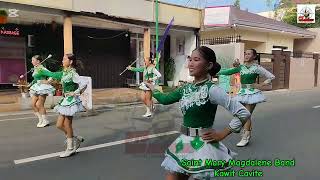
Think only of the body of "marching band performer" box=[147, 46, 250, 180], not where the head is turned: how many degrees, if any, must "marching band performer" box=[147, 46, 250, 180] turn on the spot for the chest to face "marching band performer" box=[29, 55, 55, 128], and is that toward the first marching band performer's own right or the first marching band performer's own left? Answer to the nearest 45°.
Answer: approximately 90° to the first marching band performer's own right

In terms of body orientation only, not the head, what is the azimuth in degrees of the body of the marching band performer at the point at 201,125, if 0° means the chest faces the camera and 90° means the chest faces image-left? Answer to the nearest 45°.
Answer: approximately 45°

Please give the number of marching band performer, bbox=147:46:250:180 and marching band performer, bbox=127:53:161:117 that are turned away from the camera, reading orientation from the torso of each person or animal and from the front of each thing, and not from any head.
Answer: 0

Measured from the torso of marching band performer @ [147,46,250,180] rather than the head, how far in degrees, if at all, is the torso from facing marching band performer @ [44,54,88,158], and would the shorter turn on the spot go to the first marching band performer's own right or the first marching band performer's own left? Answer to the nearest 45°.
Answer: approximately 90° to the first marching band performer's own right

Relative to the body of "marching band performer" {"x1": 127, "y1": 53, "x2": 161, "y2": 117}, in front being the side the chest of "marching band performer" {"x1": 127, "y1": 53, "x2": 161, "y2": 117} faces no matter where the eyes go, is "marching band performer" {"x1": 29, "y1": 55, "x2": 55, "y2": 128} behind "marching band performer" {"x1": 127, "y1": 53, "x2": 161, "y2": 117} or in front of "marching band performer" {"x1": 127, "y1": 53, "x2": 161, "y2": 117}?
in front

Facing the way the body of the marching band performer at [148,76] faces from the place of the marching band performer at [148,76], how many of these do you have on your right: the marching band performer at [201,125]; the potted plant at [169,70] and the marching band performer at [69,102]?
1

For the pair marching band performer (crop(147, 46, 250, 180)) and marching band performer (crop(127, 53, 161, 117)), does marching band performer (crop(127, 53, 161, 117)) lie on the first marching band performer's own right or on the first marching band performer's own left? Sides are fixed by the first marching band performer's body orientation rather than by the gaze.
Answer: on the first marching band performer's own right
